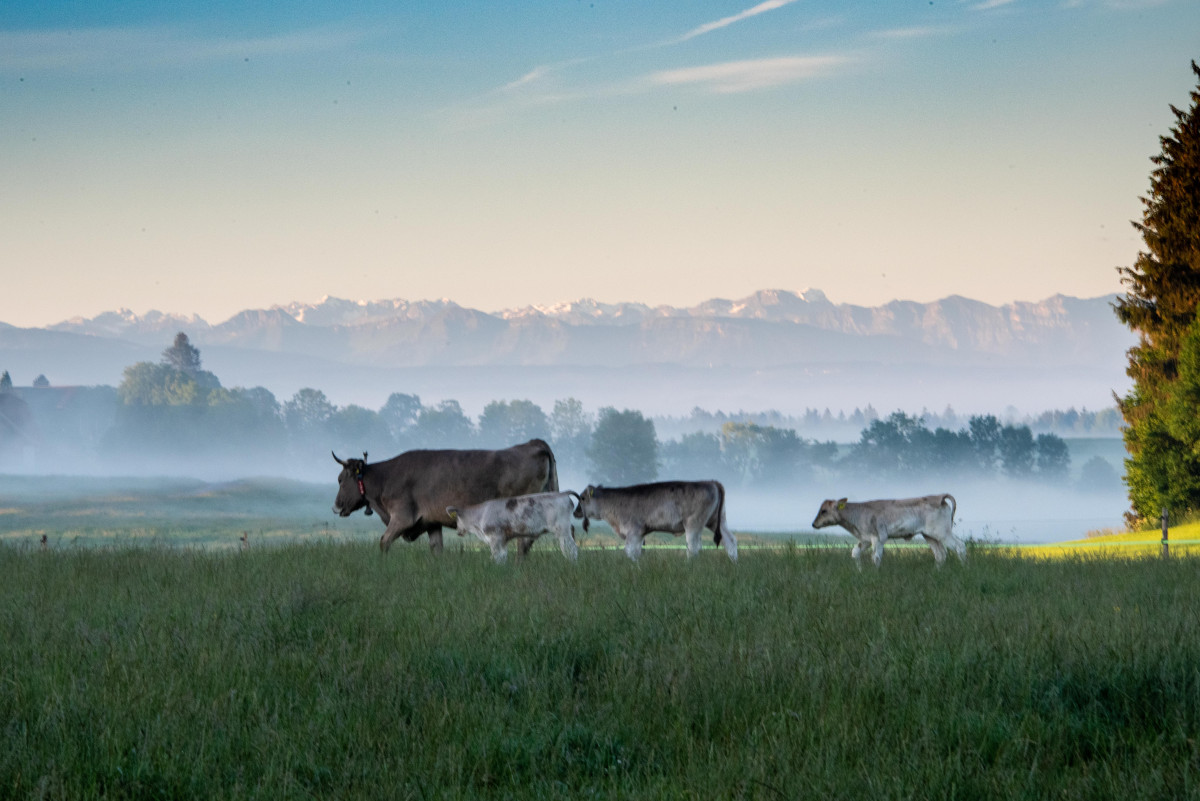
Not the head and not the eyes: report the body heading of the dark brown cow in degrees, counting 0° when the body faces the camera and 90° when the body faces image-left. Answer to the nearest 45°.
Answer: approximately 90°
